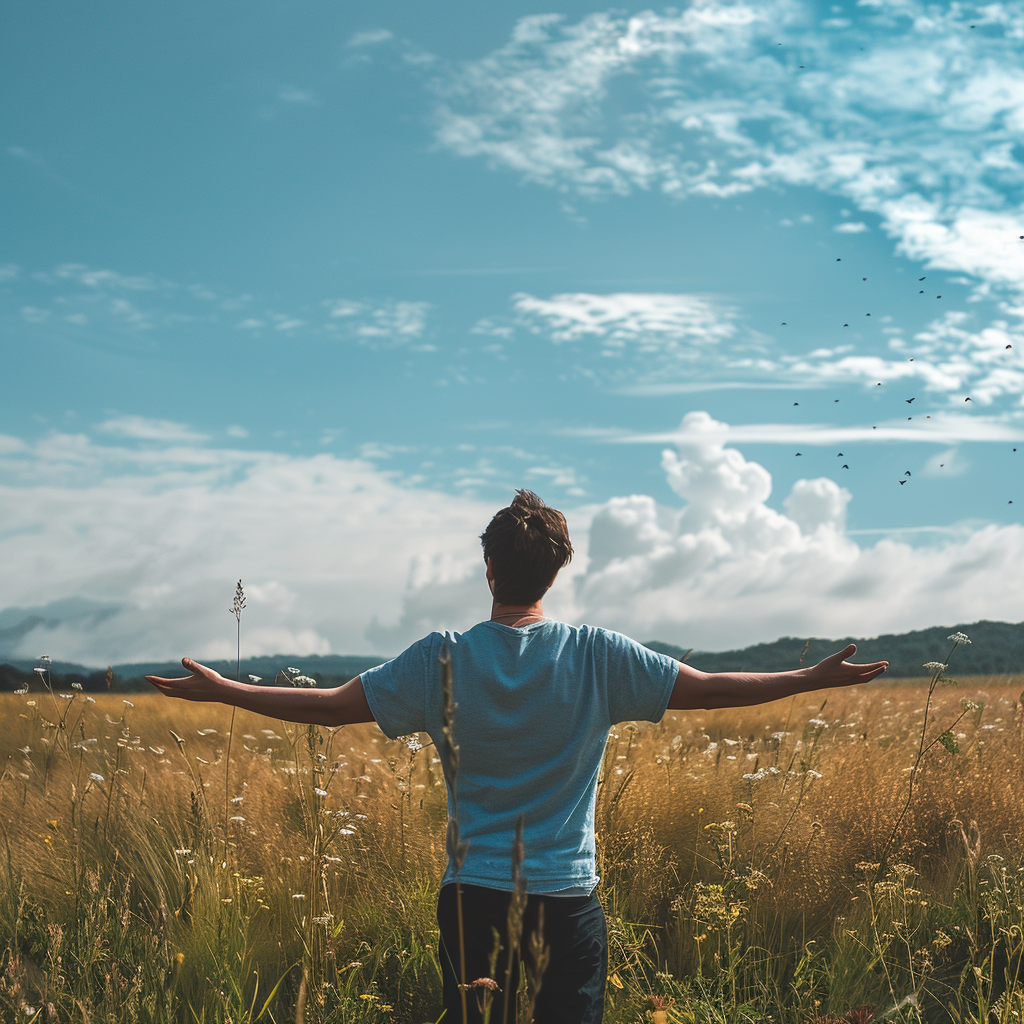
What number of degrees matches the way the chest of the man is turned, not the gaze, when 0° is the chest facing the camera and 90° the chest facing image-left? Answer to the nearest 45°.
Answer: approximately 180°

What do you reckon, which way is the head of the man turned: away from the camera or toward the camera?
away from the camera
